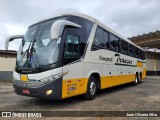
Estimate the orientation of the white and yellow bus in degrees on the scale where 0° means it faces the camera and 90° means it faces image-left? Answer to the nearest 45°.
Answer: approximately 45°
